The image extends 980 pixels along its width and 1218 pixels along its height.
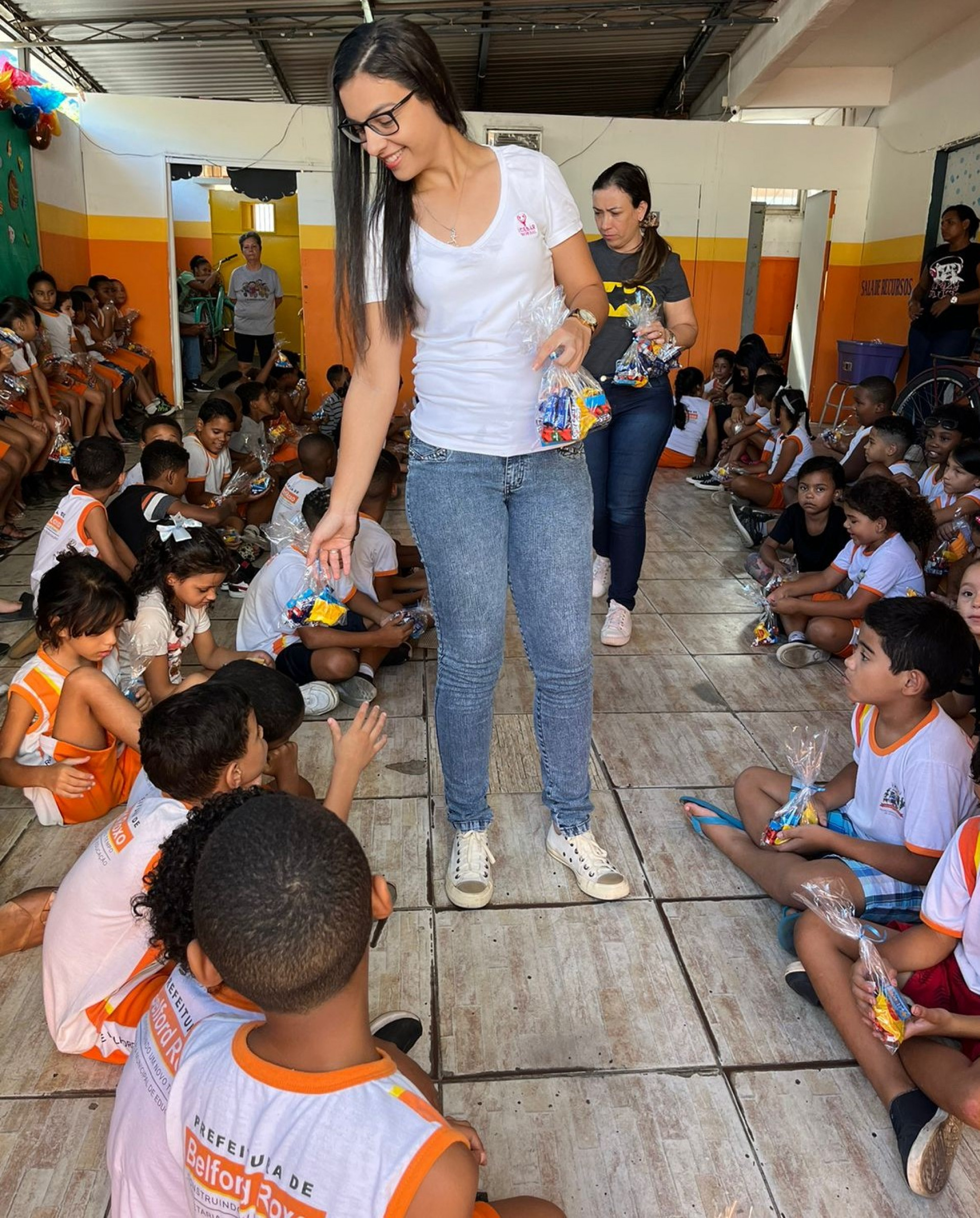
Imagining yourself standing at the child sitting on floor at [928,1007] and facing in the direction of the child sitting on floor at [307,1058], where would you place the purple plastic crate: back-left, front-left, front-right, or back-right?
back-right

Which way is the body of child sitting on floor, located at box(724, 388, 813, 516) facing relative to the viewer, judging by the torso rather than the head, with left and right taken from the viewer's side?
facing to the left of the viewer

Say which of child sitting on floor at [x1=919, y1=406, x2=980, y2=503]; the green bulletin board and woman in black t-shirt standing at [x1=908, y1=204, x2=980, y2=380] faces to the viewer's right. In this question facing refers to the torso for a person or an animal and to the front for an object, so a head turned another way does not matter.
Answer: the green bulletin board

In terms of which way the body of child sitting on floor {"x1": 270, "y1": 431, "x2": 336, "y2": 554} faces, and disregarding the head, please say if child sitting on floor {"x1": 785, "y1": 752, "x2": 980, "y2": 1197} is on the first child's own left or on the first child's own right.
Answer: on the first child's own right

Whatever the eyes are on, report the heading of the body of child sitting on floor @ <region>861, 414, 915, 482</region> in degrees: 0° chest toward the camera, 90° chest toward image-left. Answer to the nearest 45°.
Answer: approximately 90°

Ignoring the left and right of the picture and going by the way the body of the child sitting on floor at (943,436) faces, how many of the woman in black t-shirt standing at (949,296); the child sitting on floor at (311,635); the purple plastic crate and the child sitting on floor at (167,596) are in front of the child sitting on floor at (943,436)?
2

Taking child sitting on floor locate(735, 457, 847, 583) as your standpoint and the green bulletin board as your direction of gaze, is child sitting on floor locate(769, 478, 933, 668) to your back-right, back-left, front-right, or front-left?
back-left

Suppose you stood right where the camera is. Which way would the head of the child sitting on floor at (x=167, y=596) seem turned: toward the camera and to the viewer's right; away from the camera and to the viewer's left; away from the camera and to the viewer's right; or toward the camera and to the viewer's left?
toward the camera and to the viewer's right

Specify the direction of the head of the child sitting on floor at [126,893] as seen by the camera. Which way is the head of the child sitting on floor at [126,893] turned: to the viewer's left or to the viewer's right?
to the viewer's right

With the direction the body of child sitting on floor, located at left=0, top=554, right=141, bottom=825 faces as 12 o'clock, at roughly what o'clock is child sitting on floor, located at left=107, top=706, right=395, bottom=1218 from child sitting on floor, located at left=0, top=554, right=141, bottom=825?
child sitting on floor, located at left=107, top=706, right=395, bottom=1218 is roughly at 3 o'clock from child sitting on floor, located at left=0, top=554, right=141, bottom=825.

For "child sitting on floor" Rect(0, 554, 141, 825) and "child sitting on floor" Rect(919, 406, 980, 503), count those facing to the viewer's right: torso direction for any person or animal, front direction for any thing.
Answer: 1

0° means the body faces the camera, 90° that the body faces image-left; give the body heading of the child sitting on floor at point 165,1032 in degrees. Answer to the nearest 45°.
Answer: approximately 225°

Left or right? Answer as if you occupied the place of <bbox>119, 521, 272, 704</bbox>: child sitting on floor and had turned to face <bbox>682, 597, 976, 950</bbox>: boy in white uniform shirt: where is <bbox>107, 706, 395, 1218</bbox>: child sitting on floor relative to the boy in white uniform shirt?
right

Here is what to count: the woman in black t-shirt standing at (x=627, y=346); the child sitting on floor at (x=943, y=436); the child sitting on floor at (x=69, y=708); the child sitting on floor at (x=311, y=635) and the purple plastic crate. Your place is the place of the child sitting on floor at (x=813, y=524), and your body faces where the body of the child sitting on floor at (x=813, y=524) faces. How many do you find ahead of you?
3

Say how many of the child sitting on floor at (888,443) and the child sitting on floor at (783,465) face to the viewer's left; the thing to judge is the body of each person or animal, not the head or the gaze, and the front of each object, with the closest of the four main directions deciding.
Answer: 2

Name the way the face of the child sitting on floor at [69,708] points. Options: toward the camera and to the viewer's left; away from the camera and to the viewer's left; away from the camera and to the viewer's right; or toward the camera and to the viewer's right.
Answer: toward the camera and to the viewer's right

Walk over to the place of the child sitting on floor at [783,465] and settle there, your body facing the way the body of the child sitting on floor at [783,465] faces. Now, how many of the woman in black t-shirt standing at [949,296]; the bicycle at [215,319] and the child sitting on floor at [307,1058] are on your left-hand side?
1

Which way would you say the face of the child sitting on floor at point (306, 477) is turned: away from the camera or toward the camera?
away from the camera
